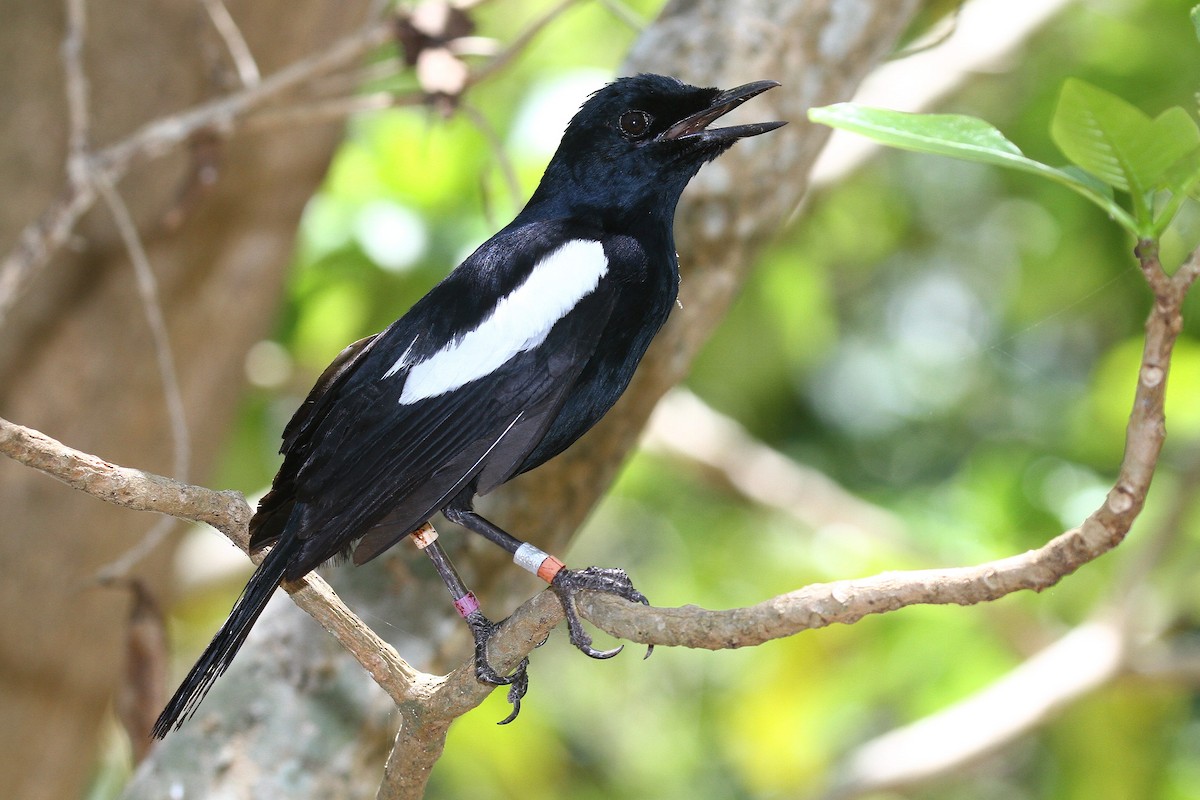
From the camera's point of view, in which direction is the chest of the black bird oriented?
to the viewer's right
